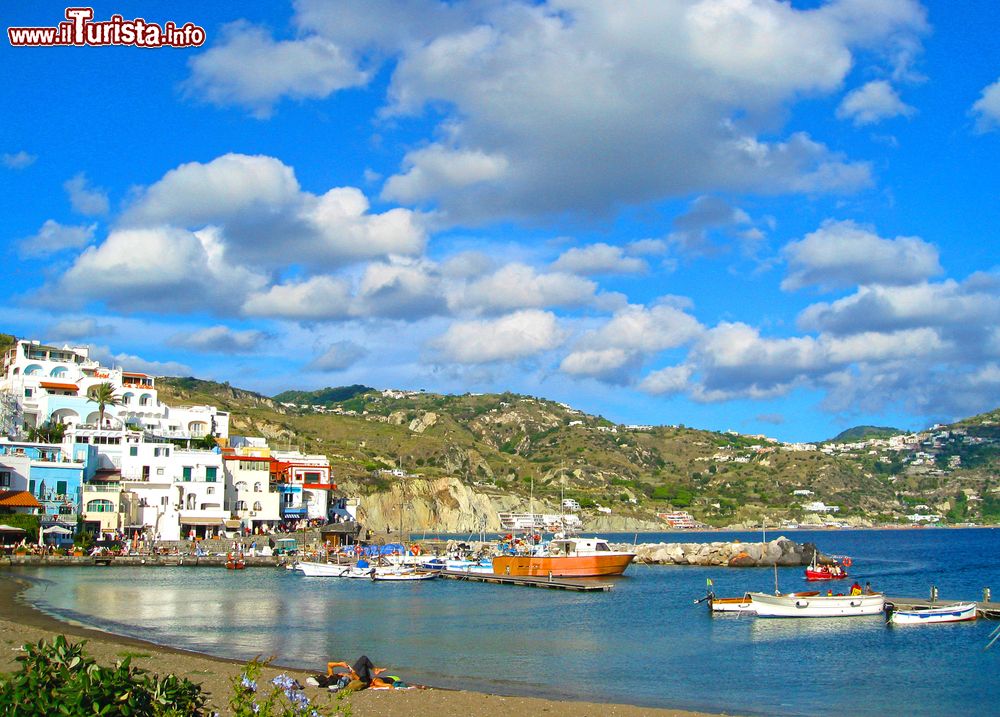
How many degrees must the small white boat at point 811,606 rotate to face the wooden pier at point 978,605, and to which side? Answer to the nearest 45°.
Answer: approximately 180°

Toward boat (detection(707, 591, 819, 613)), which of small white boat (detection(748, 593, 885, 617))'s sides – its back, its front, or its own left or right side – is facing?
front

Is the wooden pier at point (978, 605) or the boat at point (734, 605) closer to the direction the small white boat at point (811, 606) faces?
the boat

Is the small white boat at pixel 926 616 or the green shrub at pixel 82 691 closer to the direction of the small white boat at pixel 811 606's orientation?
the green shrub

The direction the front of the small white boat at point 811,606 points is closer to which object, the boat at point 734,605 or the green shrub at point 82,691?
the boat

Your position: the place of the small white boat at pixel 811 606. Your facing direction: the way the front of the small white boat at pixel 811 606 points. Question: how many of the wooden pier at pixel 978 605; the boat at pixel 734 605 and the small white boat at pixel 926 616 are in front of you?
1

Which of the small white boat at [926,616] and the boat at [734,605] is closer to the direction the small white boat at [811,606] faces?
the boat

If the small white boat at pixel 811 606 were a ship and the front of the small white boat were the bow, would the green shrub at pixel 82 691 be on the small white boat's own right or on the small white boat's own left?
on the small white boat's own left

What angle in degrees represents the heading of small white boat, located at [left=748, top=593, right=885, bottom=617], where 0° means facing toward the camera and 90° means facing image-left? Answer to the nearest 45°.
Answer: approximately 90°
